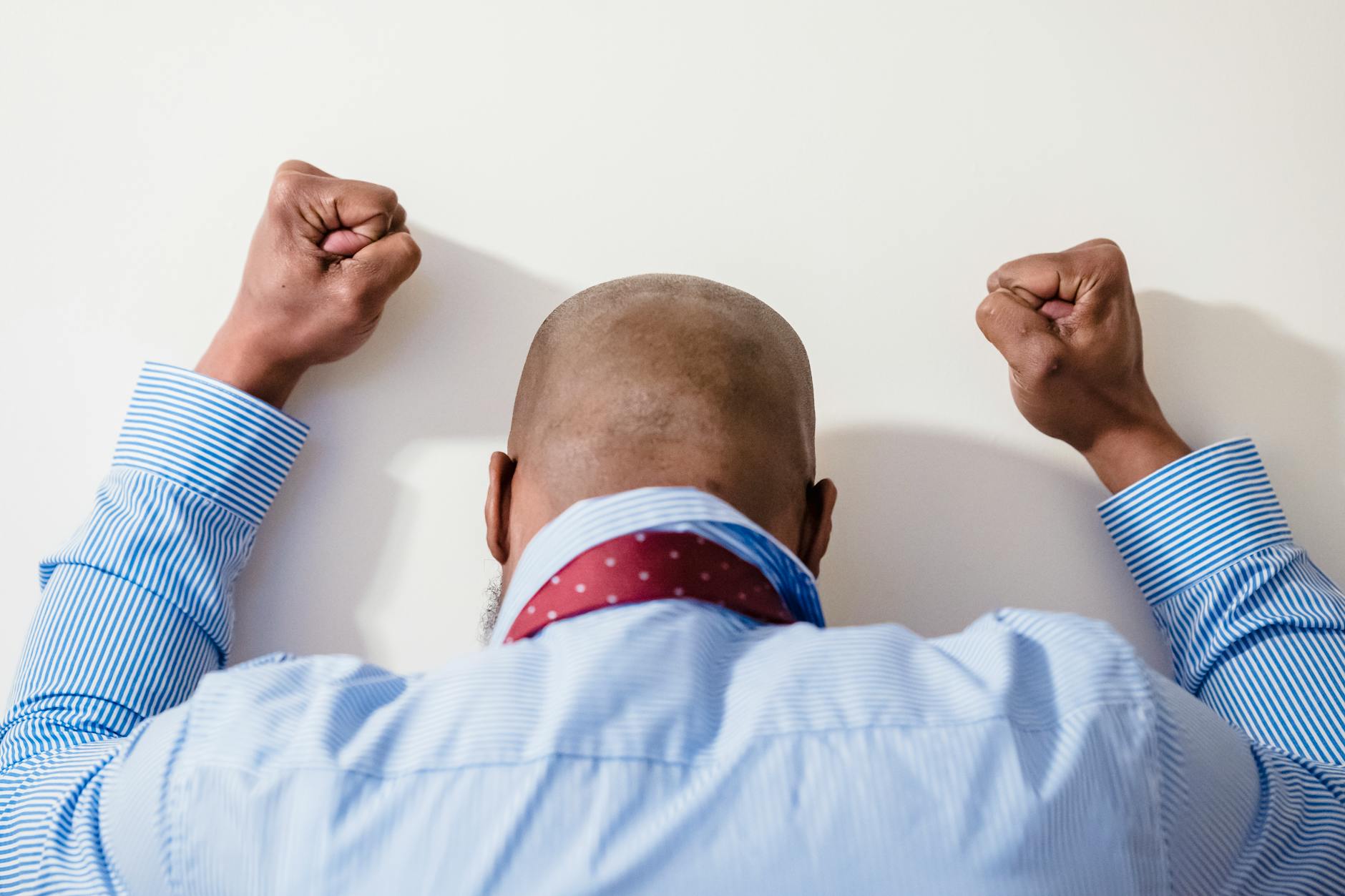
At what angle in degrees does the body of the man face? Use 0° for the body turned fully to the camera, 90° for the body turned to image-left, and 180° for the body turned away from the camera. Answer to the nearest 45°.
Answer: approximately 180°

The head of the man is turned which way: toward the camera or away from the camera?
away from the camera
